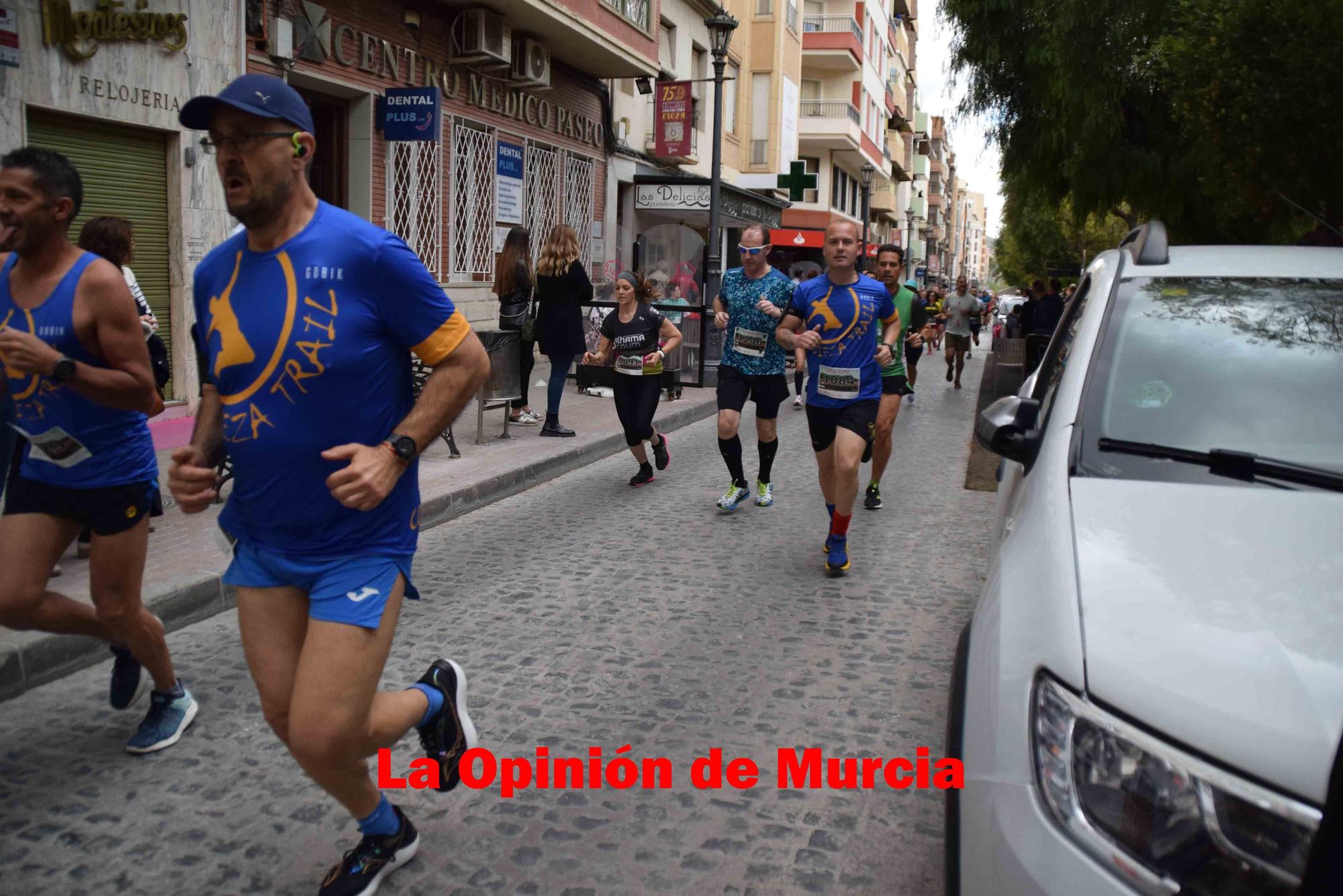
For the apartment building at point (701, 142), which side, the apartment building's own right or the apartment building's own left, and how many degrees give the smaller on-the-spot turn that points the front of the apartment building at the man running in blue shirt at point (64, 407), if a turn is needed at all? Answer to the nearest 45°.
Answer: approximately 45° to the apartment building's own right

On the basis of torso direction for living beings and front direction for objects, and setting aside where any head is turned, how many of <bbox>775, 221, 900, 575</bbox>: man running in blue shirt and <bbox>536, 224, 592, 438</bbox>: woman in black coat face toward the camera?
1

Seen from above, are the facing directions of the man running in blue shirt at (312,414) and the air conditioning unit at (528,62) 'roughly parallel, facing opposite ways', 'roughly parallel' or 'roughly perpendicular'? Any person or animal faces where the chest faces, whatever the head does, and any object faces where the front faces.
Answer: roughly perpendicular

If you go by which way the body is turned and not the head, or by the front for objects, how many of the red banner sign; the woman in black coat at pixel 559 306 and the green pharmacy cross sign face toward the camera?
2

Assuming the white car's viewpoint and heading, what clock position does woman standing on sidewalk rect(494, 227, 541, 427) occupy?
The woman standing on sidewalk is roughly at 5 o'clock from the white car.

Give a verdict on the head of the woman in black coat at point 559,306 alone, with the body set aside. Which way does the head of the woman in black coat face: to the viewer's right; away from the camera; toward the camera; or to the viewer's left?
away from the camera

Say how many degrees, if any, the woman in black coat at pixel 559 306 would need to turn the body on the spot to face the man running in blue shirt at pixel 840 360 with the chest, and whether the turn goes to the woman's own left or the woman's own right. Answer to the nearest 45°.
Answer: approximately 135° to the woman's own right

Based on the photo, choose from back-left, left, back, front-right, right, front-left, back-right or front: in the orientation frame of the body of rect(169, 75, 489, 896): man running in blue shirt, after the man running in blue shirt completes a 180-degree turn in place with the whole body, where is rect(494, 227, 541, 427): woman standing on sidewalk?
front-left

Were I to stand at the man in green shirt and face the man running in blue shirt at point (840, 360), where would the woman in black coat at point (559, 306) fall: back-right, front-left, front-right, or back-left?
back-right
